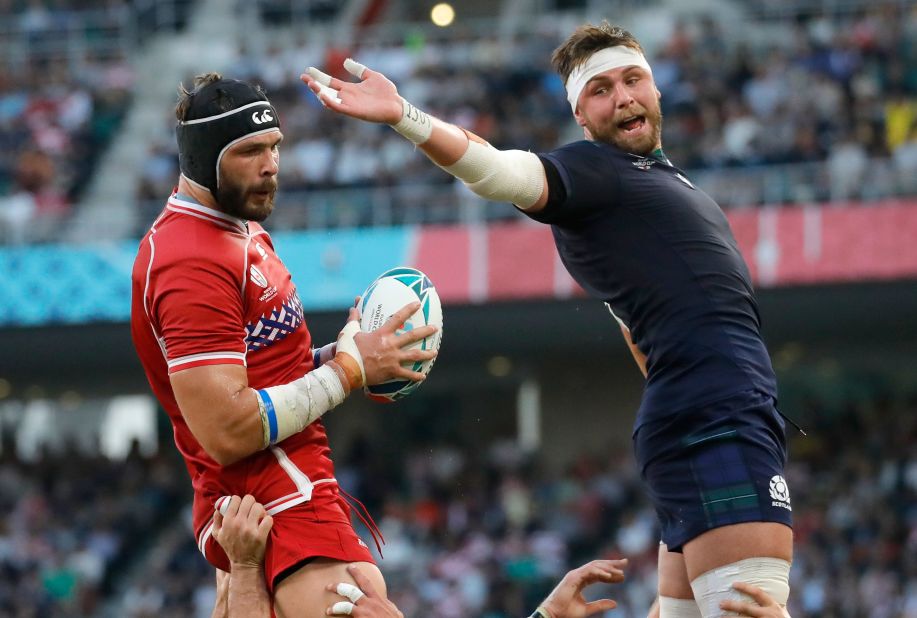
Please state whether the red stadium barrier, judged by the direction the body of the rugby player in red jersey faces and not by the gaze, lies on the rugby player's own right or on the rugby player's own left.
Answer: on the rugby player's own left

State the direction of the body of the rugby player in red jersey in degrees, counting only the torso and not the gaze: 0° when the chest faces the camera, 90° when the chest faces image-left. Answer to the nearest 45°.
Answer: approximately 270°

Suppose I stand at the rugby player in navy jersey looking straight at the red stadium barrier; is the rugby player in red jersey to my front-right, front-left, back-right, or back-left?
back-left

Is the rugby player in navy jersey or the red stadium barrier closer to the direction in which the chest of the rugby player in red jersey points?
the rugby player in navy jersey
